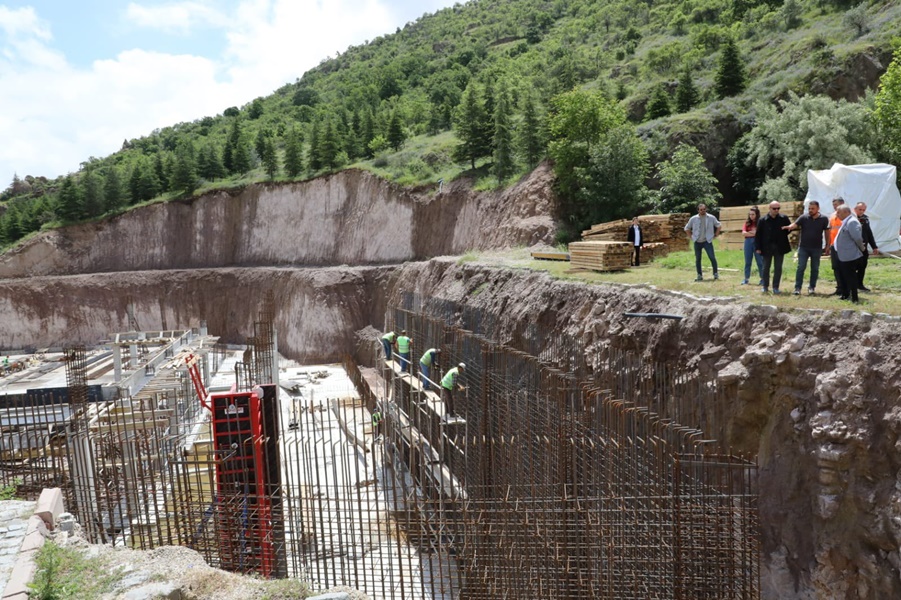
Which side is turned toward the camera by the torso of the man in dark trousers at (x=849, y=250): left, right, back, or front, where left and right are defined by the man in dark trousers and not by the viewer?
left

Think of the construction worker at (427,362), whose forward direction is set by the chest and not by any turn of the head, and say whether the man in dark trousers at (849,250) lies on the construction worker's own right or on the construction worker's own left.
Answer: on the construction worker's own right

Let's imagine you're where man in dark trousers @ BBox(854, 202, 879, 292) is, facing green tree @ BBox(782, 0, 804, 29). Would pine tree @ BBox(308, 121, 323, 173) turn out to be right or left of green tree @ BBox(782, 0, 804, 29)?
left

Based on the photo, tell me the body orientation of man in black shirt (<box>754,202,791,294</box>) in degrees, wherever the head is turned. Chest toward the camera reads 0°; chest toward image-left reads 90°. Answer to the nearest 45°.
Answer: approximately 0°

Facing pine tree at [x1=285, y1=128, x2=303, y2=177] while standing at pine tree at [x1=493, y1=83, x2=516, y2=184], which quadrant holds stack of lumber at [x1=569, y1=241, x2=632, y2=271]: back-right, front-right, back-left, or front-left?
back-left
